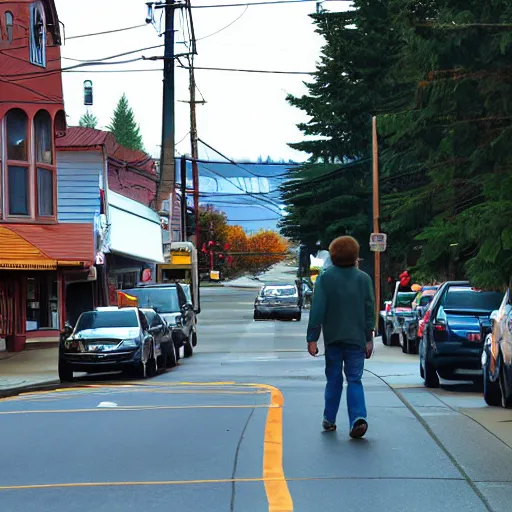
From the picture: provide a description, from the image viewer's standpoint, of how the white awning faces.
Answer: facing the viewer and to the right of the viewer

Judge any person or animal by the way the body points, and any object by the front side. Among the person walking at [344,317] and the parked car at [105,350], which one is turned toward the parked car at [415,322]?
the person walking

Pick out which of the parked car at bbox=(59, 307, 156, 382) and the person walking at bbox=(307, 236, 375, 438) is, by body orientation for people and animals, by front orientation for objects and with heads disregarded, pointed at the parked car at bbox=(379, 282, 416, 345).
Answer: the person walking

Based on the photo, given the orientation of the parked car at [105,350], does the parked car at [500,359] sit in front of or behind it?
in front

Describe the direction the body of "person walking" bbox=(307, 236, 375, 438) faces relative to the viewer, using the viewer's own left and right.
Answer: facing away from the viewer

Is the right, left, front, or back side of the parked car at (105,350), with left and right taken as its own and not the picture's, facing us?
front

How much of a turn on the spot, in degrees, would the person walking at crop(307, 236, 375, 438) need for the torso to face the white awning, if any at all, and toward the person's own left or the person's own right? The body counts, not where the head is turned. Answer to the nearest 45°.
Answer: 0° — they already face it

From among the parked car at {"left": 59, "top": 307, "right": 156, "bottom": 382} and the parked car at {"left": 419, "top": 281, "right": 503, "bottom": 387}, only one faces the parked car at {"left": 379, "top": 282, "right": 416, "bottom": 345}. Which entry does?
the parked car at {"left": 419, "top": 281, "right": 503, "bottom": 387}

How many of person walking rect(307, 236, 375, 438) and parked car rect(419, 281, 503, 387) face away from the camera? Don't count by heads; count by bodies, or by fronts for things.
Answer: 2

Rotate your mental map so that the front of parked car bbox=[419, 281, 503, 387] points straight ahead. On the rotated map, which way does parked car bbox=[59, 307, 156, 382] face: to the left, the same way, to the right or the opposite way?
the opposite way

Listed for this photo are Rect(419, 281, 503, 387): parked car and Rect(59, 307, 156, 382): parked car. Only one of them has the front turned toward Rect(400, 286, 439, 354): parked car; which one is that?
Rect(419, 281, 503, 387): parked car

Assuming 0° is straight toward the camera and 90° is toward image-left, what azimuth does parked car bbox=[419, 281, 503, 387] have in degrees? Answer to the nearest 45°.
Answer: approximately 180°

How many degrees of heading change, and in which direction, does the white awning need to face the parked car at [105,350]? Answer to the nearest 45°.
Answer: approximately 45° to its right

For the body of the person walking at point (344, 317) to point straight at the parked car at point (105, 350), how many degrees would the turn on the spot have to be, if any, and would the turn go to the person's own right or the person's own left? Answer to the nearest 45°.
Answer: approximately 45° to the person's own left

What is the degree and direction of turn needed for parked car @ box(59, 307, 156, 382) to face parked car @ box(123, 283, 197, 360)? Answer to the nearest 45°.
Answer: approximately 180°
